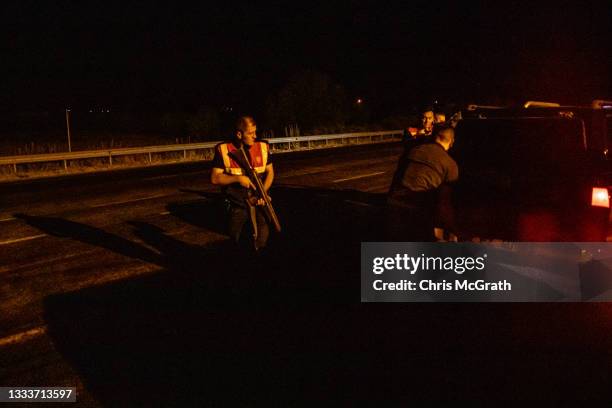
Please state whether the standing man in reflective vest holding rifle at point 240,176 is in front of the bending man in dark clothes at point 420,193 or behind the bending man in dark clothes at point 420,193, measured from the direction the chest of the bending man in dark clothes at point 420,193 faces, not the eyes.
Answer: behind

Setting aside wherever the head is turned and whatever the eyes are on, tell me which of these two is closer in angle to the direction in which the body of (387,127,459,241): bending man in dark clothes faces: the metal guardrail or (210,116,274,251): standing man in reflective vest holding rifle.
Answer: the metal guardrail

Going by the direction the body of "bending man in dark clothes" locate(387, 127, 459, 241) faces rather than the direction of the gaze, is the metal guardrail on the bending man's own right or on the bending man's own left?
on the bending man's own left

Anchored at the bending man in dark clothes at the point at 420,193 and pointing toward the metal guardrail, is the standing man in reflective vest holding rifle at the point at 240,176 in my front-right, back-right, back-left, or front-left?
front-left

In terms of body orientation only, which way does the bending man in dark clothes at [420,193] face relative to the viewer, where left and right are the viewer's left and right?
facing away from the viewer and to the right of the viewer
